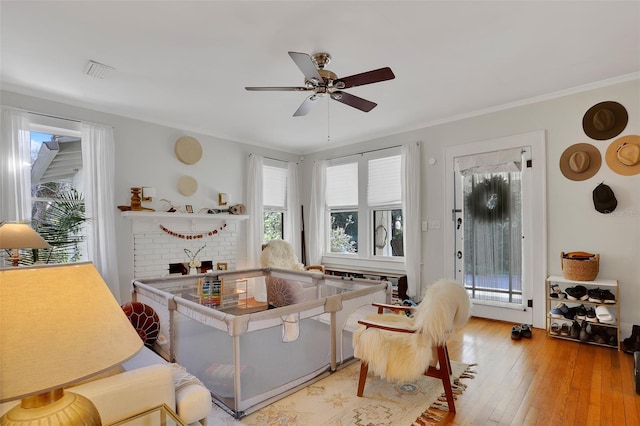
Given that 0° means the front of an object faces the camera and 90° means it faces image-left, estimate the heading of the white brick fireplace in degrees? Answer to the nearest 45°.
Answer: approximately 315°

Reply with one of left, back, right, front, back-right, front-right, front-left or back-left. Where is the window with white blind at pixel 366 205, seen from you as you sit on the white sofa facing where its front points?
left

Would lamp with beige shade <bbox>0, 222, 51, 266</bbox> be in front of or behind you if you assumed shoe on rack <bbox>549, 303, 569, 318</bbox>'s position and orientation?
in front

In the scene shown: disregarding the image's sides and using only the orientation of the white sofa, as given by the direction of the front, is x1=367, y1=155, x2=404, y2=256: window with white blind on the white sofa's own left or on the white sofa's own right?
on the white sofa's own left

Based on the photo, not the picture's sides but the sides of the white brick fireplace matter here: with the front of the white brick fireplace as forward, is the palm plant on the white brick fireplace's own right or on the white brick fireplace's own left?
on the white brick fireplace's own right
